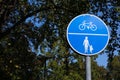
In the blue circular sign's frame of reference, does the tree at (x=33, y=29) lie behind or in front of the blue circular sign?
behind

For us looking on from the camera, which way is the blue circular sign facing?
facing the viewer
